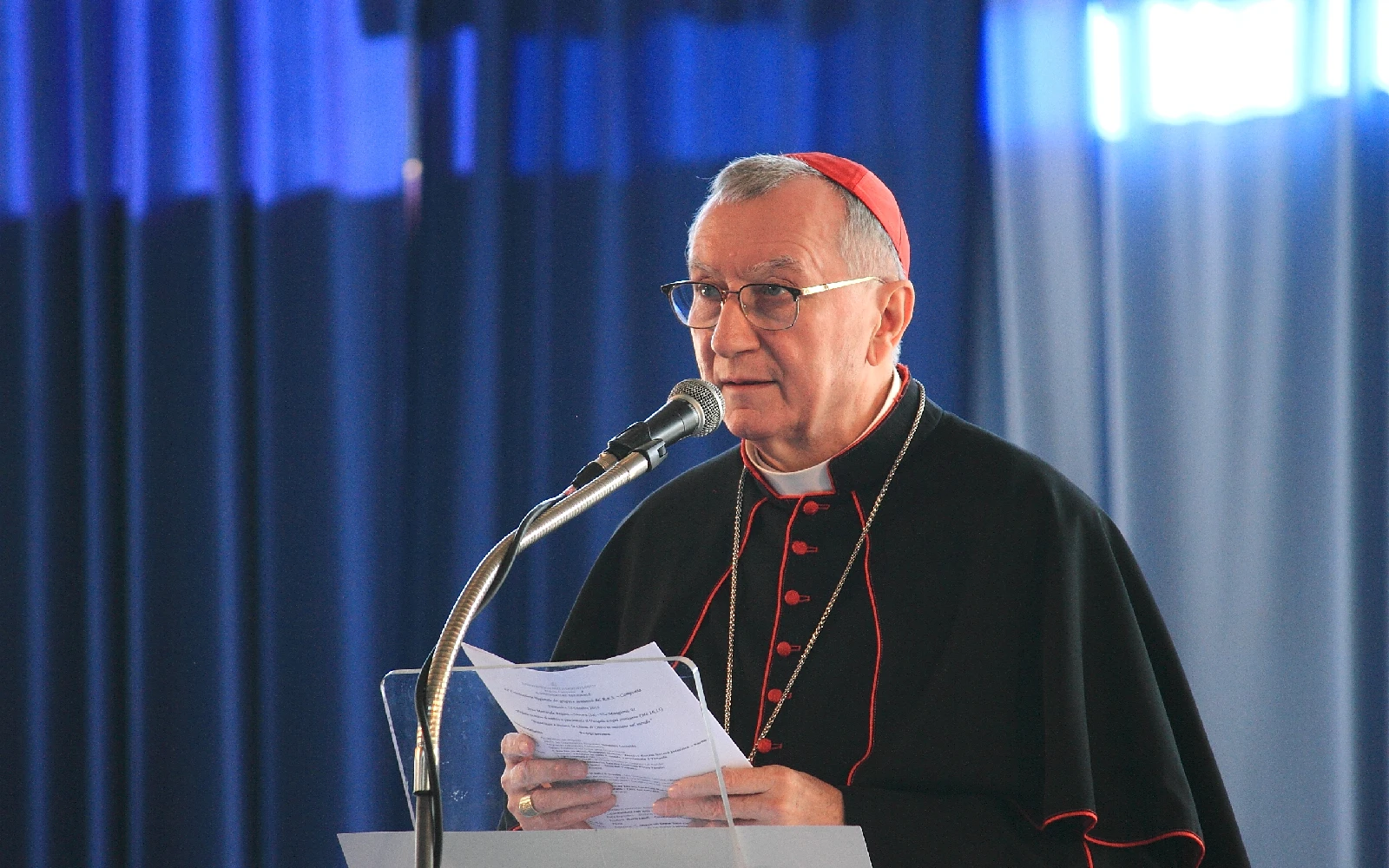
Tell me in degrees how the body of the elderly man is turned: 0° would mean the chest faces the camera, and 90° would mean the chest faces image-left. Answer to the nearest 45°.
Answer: approximately 45°

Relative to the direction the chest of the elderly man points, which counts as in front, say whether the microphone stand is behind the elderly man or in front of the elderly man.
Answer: in front
